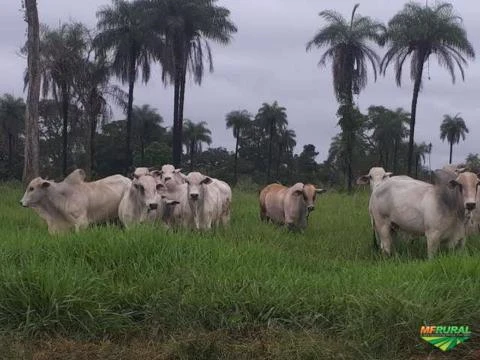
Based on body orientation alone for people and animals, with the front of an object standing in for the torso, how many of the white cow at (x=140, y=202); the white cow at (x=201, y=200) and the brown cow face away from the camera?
0

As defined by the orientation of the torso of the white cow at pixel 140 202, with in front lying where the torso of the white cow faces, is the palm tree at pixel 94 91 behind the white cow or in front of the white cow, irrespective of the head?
behind

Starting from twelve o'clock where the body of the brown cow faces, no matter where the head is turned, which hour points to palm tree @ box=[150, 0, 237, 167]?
The palm tree is roughly at 7 o'clock from the brown cow.

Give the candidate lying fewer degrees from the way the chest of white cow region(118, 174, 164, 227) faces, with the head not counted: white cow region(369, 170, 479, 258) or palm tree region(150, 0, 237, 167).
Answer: the white cow

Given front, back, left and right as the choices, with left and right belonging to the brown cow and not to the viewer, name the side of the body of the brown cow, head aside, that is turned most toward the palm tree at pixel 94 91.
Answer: back

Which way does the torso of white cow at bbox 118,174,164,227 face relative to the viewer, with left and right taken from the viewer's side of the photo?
facing the viewer and to the right of the viewer

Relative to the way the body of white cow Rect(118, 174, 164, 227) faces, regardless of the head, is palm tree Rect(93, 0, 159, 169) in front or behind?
behind

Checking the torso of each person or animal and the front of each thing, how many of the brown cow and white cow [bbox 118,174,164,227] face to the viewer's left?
0

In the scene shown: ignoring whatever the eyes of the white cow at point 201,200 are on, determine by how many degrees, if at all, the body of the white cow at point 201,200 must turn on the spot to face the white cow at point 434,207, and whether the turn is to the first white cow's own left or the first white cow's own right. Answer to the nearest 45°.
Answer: approximately 90° to the first white cow's own left

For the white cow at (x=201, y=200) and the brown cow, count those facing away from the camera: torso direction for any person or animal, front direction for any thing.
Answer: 0

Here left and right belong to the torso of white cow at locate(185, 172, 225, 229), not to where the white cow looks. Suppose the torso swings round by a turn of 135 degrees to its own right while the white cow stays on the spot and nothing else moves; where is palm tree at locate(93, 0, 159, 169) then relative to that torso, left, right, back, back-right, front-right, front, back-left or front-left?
front

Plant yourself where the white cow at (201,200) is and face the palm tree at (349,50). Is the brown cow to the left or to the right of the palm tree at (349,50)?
right

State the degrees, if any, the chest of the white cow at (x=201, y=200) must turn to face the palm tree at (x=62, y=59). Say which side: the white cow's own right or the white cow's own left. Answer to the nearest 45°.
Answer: approximately 135° to the white cow's own right

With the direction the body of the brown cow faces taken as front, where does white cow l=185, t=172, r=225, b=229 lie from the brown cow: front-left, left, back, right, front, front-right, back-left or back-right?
right
